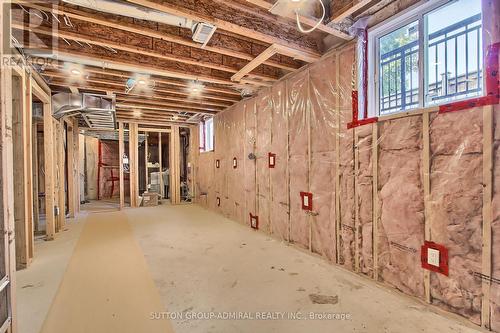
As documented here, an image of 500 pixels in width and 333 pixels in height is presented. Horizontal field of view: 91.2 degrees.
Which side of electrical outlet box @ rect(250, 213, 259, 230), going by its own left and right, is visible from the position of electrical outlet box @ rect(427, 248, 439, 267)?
left

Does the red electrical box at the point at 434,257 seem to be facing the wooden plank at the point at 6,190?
yes

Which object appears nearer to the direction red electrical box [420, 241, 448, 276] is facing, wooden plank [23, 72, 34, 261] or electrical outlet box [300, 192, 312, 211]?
the wooden plank

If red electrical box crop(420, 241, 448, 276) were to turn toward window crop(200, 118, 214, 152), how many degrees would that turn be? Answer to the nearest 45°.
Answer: approximately 90° to its right

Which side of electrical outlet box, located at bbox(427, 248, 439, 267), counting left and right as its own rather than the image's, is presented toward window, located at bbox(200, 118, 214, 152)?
right

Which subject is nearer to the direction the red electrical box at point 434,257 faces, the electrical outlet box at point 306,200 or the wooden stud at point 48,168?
the wooden stud

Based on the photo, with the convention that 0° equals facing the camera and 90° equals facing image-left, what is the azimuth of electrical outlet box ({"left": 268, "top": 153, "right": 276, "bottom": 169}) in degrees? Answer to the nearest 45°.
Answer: approximately 45°

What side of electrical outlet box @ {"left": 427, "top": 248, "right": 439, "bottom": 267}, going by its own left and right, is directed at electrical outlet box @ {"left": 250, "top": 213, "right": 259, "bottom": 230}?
right

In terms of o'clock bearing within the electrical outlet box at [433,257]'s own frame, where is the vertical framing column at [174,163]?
The vertical framing column is roughly at 2 o'clock from the electrical outlet box.

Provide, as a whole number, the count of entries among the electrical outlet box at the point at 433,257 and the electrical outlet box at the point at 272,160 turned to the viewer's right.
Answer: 0

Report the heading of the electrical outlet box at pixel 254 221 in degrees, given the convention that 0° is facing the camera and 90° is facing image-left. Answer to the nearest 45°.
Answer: approximately 45°

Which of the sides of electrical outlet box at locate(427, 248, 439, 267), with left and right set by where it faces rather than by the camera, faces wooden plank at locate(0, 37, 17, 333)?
front

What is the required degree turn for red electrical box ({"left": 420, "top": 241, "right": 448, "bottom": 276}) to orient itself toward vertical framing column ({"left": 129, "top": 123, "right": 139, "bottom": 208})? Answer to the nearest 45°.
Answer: approximately 45° to its right

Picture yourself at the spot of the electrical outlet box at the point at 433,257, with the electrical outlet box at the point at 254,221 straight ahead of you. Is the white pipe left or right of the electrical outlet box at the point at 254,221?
left
